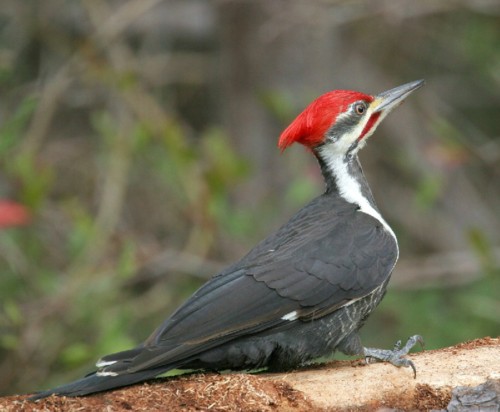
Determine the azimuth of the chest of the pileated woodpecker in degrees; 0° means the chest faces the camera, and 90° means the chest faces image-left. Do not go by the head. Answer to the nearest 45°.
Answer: approximately 270°
